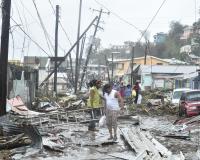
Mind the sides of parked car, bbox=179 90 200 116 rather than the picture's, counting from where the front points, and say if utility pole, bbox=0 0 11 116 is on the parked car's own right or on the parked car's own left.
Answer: on the parked car's own right

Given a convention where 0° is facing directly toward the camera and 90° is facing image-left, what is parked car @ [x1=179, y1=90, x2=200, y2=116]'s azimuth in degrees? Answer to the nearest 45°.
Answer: approximately 315°
